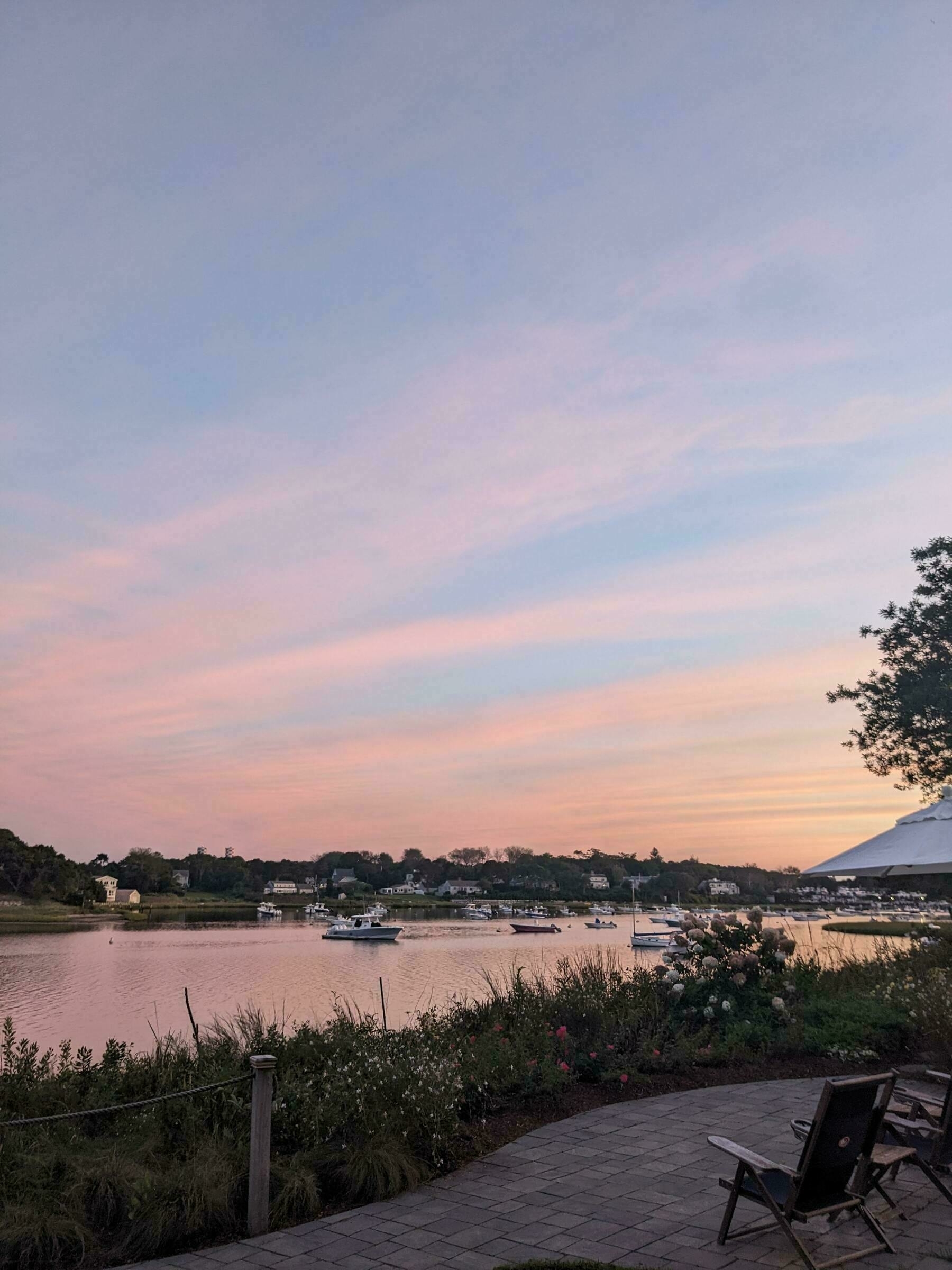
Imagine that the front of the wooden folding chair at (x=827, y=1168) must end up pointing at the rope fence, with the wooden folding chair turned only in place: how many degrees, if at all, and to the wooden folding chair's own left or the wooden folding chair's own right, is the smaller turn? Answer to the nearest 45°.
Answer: approximately 45° to the wooden folding chair's own left

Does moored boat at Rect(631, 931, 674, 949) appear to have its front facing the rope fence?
no

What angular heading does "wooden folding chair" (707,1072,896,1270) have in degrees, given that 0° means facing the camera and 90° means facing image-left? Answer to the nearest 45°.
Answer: approximately 135°

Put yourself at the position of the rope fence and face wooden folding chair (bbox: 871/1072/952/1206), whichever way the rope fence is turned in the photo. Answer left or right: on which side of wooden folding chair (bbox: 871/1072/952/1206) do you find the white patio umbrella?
left

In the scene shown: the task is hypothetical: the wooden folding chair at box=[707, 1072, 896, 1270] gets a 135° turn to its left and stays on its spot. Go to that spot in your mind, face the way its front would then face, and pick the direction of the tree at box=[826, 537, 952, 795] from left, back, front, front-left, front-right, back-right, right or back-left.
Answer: back

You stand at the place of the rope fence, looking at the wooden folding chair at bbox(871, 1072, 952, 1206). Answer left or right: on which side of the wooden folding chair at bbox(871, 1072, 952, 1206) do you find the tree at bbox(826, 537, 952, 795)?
left

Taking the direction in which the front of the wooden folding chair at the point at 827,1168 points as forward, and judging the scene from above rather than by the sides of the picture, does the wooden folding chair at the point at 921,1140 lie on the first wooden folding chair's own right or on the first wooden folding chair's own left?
on the first wooden folding chair's own right

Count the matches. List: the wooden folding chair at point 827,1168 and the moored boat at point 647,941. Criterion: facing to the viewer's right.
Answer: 0

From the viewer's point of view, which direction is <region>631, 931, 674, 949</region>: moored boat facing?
to the viewer's left

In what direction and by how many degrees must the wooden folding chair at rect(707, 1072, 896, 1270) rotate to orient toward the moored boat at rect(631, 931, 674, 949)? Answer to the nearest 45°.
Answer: approximately 45° to its right

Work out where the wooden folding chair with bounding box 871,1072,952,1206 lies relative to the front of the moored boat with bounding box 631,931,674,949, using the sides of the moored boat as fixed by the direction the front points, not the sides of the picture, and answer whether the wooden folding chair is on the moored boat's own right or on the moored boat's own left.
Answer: on the moored boat's own left

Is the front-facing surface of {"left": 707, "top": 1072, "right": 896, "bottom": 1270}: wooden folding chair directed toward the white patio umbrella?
no

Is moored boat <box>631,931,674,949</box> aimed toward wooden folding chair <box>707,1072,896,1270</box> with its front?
no
